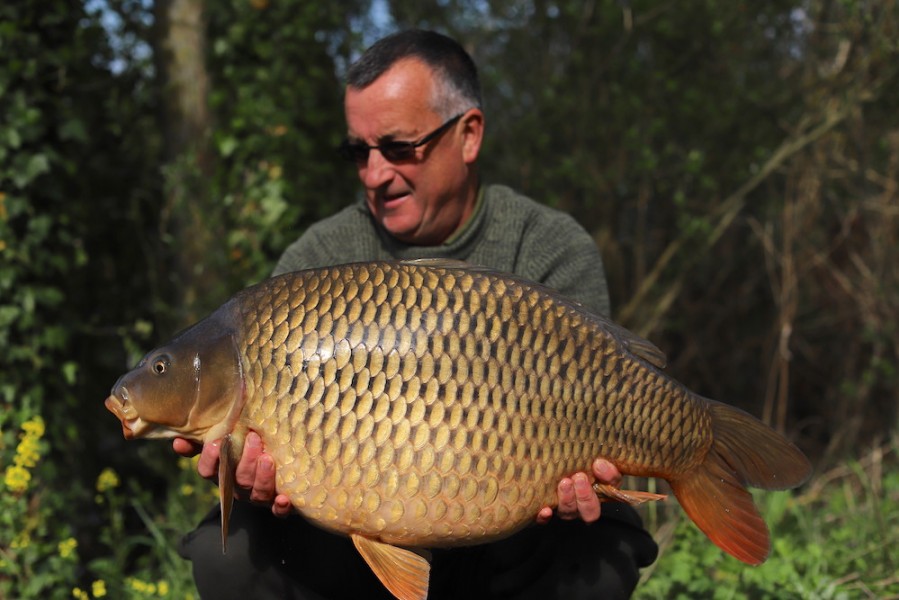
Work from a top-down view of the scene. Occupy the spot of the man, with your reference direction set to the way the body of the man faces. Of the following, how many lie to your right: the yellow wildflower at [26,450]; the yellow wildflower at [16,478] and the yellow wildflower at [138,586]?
3

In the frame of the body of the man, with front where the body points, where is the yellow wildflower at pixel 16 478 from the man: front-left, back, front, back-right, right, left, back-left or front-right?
right

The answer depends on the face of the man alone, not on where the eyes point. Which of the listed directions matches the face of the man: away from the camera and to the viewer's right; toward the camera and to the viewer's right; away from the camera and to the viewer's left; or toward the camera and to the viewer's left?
toward the camera and to the viewer's left

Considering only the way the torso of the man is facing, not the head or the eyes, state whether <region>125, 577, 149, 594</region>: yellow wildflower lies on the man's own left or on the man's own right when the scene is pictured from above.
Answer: on the man's own right

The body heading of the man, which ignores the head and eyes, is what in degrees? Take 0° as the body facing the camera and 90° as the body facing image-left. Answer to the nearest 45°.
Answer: approximately 0°

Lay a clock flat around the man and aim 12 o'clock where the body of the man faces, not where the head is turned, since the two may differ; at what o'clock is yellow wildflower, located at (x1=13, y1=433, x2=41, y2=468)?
The yellow wildflower is roughly at 3 o'clock from the man.
